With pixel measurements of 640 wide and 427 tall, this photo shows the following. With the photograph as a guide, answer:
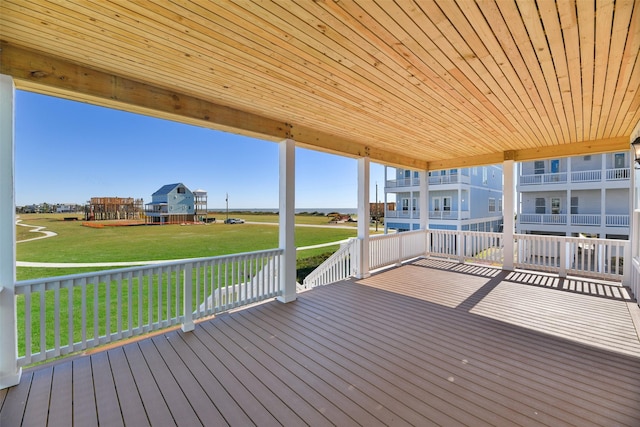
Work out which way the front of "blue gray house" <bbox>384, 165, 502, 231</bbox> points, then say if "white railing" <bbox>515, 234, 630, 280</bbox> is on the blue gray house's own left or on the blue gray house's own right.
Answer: on the blue gray house's own left

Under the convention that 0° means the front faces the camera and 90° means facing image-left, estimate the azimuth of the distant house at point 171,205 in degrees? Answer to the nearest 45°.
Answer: approximately 45°

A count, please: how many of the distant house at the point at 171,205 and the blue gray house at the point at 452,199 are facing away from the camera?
0

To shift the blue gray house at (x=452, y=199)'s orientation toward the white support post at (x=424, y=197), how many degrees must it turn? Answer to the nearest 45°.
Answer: approximately 45° to its left

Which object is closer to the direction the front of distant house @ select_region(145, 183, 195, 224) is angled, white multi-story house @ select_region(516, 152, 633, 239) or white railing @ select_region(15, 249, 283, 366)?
the white railing

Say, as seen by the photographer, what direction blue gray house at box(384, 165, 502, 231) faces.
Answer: facing the viewer and to the left of the viewer

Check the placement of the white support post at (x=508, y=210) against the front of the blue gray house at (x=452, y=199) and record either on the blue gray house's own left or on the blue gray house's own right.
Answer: on the blue gray house's own left

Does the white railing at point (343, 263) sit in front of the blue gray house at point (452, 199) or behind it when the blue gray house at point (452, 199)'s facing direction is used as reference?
in front

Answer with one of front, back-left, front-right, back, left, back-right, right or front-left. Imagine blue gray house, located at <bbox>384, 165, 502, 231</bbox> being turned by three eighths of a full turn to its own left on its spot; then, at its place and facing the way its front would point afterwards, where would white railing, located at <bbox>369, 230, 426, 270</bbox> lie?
right

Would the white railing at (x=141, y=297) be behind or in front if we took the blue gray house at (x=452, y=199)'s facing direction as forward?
in front

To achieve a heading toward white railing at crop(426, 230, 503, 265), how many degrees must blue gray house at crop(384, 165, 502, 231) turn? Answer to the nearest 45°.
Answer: approximately 45° to its left
